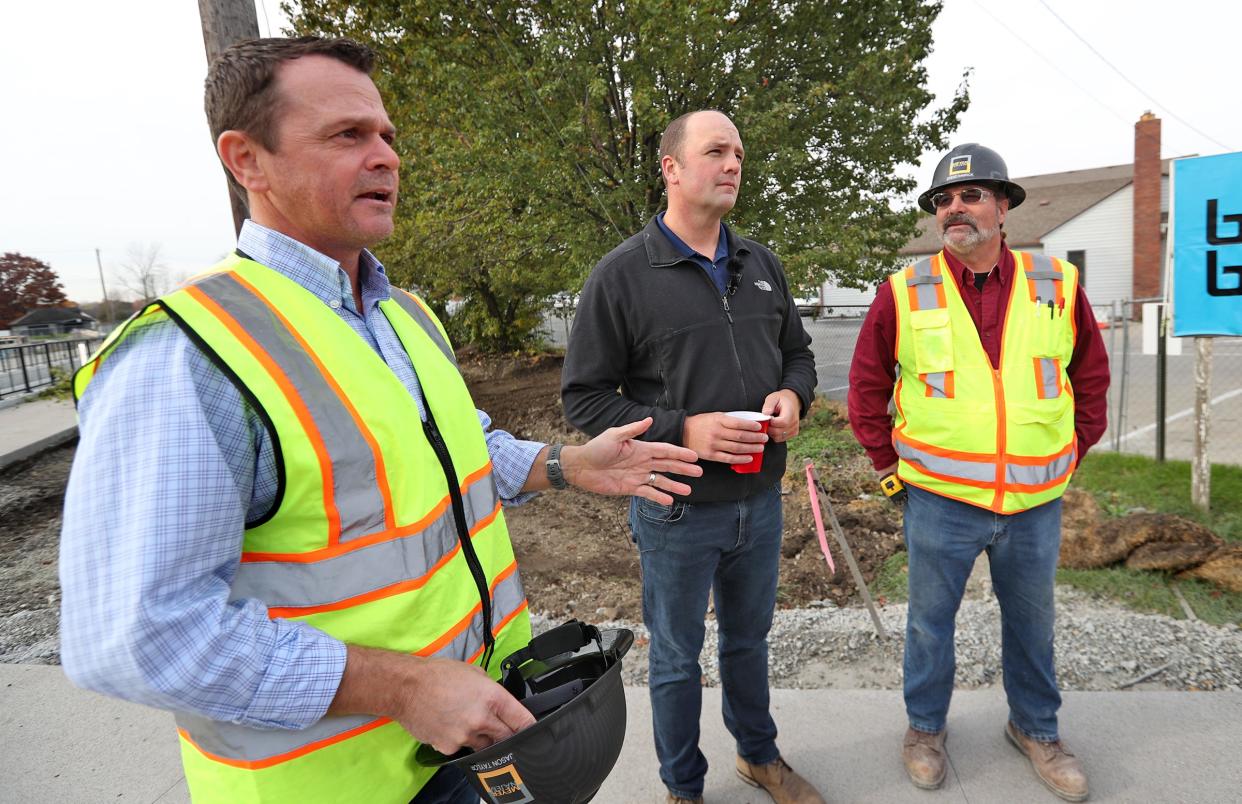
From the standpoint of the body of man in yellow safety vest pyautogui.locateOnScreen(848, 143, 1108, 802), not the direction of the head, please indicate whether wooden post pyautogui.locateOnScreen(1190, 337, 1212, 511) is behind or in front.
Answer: behind

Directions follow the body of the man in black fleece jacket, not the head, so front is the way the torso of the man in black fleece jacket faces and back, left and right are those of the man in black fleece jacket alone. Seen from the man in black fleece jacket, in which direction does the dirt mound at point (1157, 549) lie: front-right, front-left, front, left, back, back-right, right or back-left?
left

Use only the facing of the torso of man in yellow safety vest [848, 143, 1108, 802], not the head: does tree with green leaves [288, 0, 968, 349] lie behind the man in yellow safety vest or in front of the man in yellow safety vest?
behind

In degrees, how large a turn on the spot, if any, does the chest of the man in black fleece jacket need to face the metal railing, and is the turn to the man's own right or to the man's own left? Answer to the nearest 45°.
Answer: approximately 180°

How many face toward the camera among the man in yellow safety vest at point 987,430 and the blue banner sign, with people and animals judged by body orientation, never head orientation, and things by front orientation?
2

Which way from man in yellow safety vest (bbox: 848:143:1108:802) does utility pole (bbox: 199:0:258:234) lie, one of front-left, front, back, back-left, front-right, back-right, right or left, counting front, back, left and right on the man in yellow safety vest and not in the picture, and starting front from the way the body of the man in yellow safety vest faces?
right

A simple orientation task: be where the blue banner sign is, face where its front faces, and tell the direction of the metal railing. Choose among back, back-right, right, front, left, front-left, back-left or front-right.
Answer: right

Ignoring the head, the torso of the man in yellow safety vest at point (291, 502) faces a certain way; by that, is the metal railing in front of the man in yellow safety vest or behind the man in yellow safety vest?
behind
